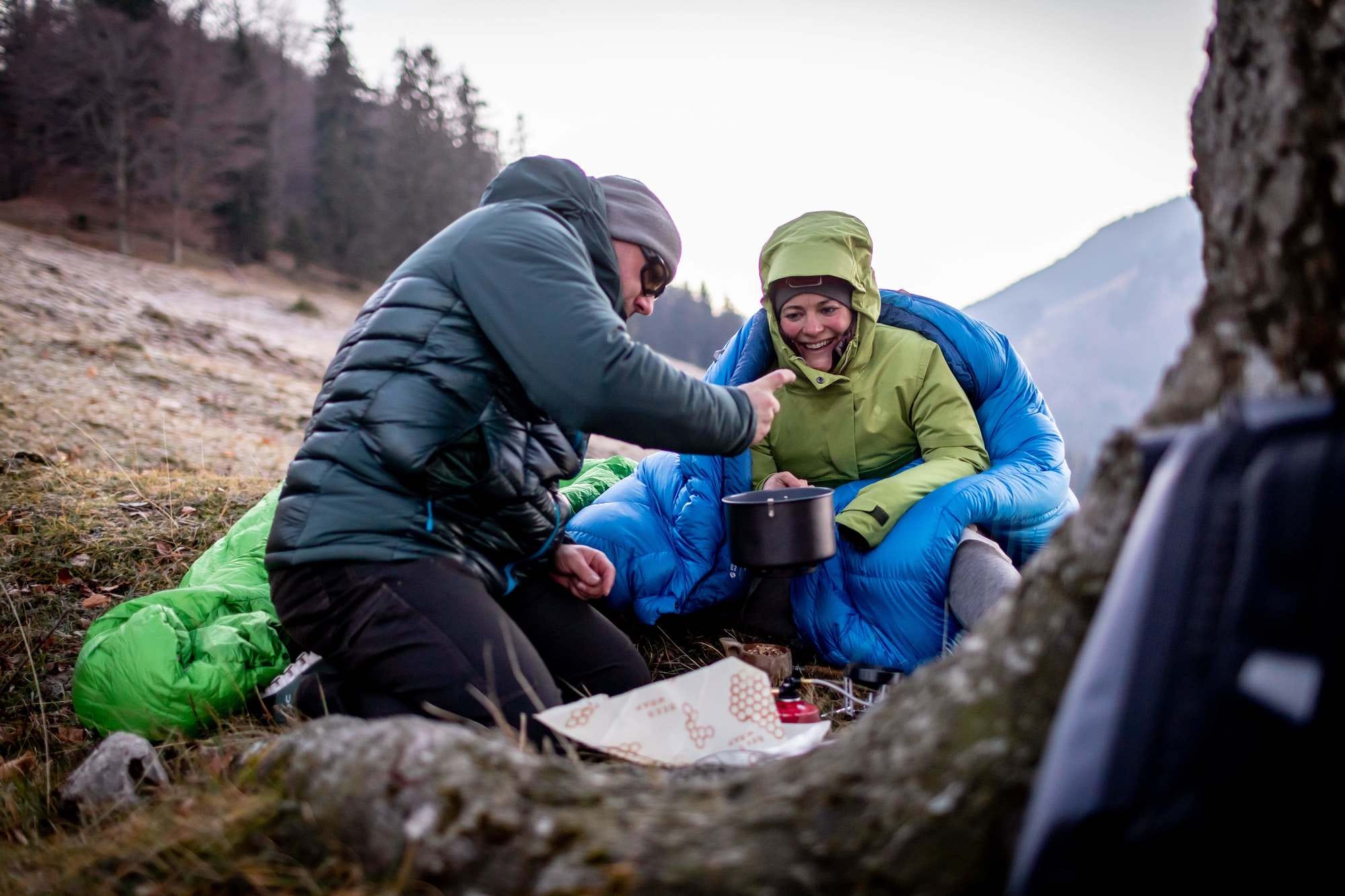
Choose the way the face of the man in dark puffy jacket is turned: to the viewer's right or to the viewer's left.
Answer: to the viewer's right

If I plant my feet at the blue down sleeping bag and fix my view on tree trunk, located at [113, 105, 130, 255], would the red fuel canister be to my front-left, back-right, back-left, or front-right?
back-left

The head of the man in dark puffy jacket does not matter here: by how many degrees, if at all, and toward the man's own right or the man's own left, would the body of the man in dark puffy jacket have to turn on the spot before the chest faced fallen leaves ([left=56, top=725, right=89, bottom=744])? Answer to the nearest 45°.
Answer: approximately 135° to the man's own left

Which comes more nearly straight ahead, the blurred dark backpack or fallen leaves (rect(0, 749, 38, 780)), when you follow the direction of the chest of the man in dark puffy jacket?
the blurred dark backpack

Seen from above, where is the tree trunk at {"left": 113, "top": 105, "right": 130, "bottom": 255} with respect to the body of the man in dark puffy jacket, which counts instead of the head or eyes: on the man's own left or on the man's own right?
on the man's own left

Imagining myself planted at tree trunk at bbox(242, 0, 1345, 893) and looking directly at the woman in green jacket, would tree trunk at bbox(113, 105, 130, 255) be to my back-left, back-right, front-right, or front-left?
front-left

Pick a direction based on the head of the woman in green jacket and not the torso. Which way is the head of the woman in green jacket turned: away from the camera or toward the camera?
toward the camera

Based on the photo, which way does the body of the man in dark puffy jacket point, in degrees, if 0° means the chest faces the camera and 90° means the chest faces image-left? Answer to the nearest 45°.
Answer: approximately 270°

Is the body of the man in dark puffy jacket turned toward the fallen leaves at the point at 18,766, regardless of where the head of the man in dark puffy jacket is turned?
no

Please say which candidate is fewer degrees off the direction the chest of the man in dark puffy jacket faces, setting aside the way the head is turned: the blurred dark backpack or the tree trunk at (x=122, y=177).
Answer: the blurred dark backpack
